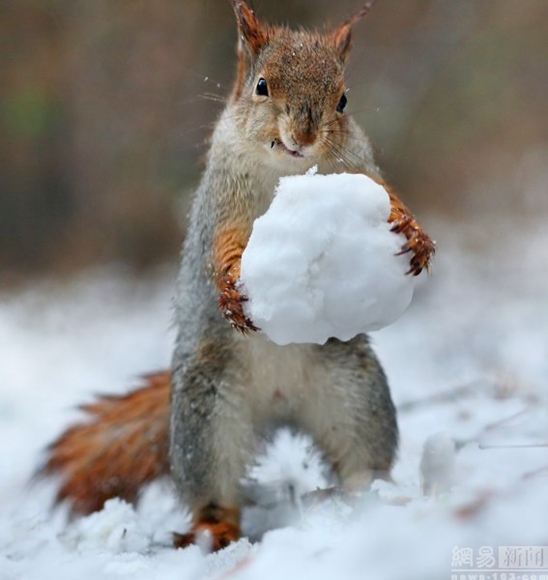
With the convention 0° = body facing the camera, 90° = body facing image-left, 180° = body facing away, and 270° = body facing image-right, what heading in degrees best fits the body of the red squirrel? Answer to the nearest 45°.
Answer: approximately 315°
